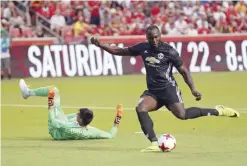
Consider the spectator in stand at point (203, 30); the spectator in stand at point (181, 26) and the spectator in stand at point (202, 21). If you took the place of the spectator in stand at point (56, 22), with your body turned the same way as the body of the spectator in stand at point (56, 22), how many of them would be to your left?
3

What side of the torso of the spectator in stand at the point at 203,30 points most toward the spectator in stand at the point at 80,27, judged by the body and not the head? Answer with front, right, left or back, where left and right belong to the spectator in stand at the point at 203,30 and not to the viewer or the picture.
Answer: right

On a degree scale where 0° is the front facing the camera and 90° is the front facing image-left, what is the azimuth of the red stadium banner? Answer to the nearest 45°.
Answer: approximately 0°

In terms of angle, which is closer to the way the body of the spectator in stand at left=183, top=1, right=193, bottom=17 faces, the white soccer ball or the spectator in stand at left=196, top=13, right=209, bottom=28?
the white soccer ball
